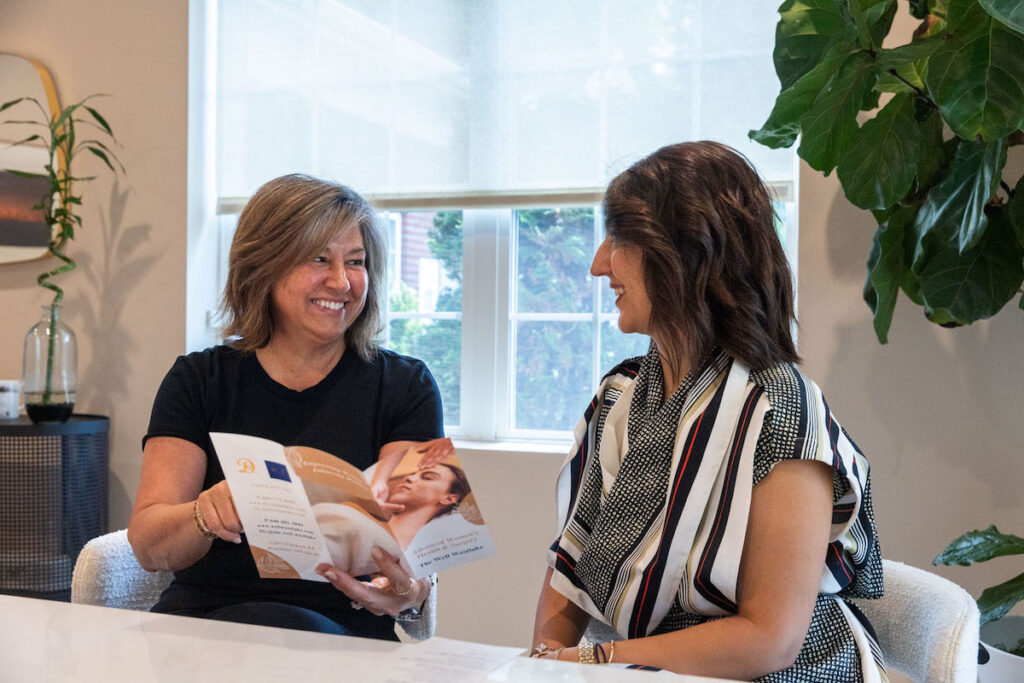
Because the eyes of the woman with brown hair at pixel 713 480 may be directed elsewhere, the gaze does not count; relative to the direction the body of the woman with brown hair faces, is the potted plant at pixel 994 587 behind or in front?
behind

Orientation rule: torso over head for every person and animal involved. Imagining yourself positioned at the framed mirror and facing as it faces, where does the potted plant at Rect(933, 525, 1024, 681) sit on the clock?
The potted plant is roughly at 9 o'clock from the framed mirror.

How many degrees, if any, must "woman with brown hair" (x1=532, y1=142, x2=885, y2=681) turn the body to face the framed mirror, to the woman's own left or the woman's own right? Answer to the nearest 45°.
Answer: approximately 90° to the woman's own right

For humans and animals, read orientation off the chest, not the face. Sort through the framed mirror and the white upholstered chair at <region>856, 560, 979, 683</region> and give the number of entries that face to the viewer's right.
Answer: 0

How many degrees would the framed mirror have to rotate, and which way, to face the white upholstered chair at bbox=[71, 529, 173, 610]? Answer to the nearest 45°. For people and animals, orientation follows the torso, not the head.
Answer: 0° — it already faces it

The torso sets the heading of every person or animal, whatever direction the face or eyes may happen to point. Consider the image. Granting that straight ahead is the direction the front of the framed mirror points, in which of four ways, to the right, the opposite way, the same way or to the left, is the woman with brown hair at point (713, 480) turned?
to the right

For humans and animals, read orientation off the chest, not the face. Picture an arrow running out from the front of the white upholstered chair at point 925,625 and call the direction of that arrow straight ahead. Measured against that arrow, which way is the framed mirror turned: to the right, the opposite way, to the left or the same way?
to the left

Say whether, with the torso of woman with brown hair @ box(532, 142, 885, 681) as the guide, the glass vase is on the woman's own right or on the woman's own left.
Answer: on the woman's own right

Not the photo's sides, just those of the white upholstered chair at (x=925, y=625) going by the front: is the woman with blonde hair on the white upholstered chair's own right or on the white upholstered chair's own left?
on the white upholstered chair's own right

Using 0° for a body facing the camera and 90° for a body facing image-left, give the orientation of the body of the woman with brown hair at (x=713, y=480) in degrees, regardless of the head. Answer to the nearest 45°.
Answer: approximately 45°

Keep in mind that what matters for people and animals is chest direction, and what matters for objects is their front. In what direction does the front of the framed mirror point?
toward the camera

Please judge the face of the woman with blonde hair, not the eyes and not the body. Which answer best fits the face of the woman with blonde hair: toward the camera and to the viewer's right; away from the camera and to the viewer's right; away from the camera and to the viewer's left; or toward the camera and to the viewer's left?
toward the camera and to the viewer's right

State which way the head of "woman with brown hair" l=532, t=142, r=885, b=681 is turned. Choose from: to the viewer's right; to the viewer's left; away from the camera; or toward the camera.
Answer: to the viewer's left

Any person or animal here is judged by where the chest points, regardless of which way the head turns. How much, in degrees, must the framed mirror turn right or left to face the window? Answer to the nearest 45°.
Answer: approximately 45° to its left

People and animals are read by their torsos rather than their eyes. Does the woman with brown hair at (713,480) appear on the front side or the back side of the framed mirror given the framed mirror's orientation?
on the front side
